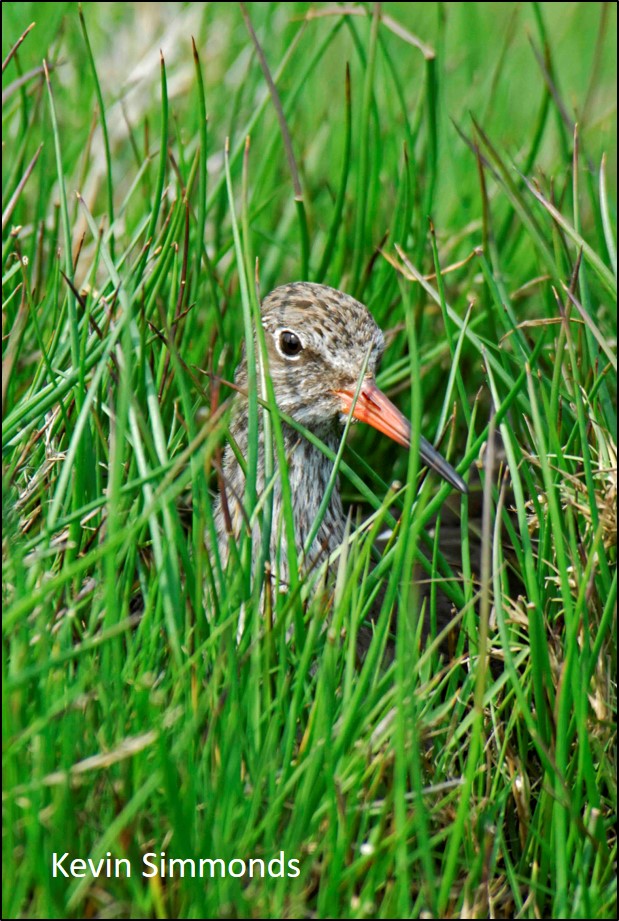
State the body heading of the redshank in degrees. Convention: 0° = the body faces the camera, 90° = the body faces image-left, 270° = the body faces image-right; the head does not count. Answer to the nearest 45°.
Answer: approximately 315°
